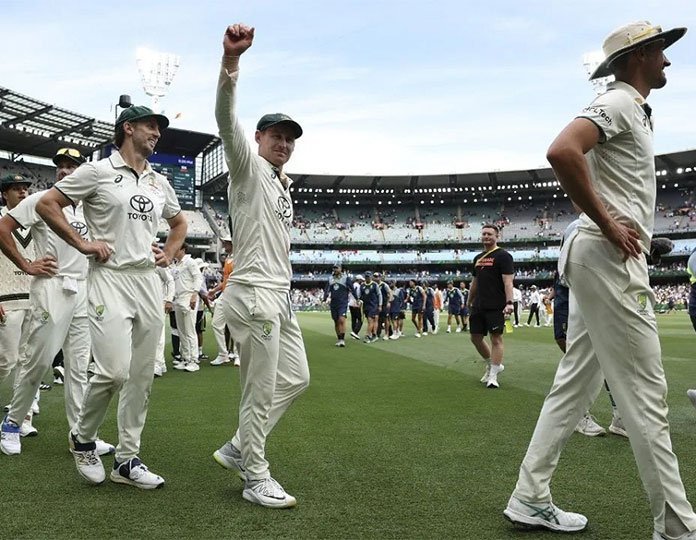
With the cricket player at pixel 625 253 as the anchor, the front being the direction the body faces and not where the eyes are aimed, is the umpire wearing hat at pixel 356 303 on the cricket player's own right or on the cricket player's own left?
on the cricket player's own left

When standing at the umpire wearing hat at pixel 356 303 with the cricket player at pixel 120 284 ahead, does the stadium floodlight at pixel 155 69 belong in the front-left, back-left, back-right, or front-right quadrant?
back-right

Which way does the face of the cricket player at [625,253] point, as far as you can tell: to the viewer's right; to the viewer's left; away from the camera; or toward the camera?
to the viewer's right

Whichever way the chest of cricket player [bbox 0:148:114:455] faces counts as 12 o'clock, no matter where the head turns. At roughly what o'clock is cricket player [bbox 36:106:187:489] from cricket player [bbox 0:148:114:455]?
cricket player [bbox 36:106:187:489] is roughly at 1 o'clock from cricket player [bbox 0:148:114:455].

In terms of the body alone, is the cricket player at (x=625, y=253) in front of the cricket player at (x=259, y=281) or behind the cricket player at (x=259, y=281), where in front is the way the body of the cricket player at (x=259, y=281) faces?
in front

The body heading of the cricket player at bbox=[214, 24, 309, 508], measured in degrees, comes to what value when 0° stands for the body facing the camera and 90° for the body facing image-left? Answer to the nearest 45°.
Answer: approximately 315°

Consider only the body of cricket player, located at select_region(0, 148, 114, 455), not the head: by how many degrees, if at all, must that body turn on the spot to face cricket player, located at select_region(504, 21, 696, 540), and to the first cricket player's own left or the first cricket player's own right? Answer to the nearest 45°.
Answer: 0° — they already face them

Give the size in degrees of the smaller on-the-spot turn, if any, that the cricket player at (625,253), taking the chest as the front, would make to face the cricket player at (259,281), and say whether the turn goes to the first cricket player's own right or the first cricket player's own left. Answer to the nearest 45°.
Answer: approximately 180°

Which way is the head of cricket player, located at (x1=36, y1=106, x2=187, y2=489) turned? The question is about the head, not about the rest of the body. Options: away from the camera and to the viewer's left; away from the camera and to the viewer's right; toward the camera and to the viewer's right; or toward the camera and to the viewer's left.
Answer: toward the camera and to the viewer's right

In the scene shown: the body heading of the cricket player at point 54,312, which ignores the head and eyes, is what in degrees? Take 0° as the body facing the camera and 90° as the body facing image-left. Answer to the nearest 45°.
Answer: approximately 315°

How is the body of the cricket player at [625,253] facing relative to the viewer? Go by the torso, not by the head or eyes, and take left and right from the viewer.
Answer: facing to the right of the viewer
